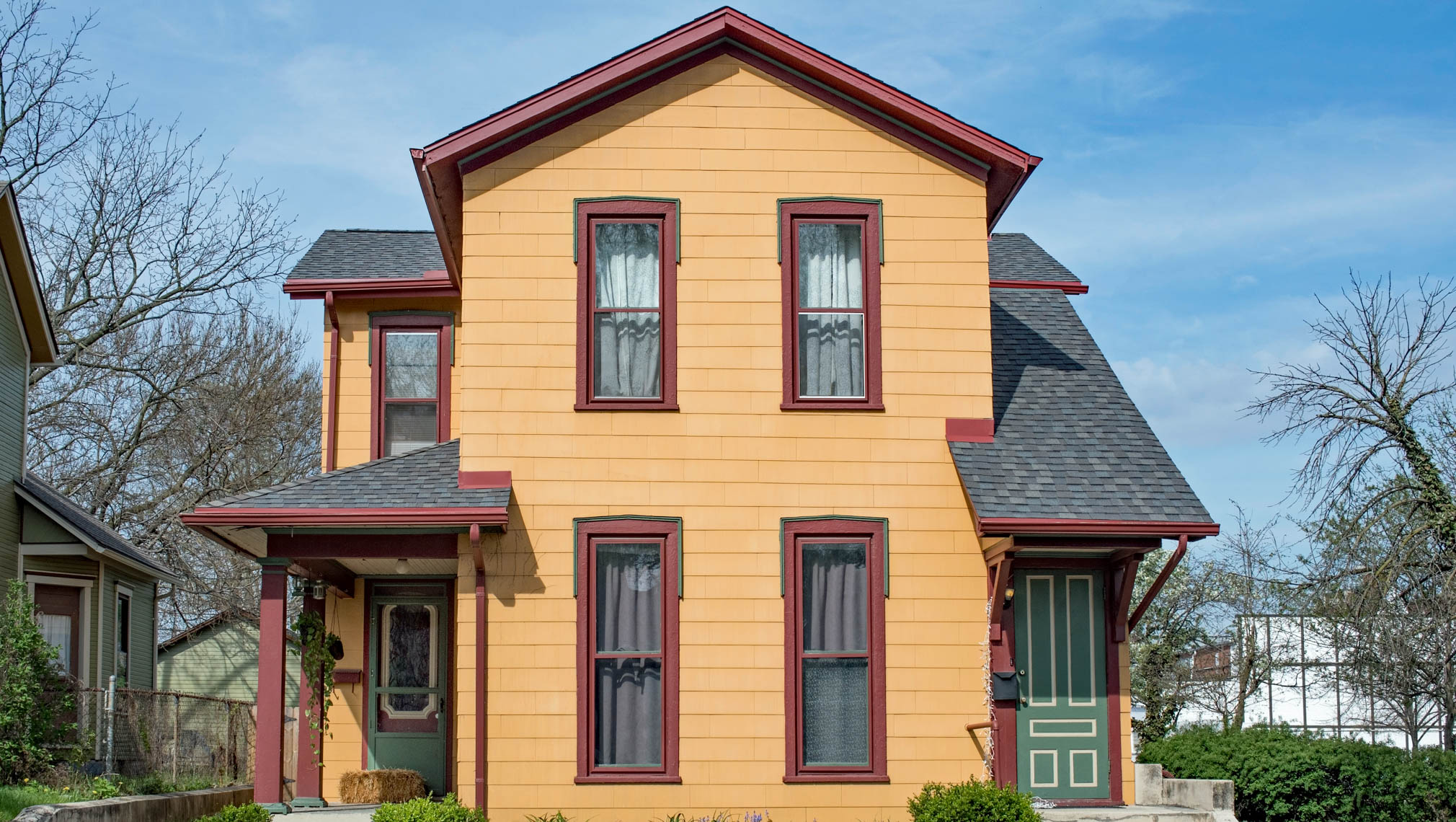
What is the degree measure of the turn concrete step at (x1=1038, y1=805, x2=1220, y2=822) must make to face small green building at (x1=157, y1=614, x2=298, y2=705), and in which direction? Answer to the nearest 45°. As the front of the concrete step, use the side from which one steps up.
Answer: approximately 135° to its right

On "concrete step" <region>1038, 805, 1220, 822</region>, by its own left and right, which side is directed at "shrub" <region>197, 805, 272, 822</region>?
right

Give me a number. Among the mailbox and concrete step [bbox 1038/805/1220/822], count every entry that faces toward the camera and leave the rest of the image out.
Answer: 2

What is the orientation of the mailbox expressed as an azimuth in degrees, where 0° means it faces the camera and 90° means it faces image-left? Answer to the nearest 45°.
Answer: approximately 0°
